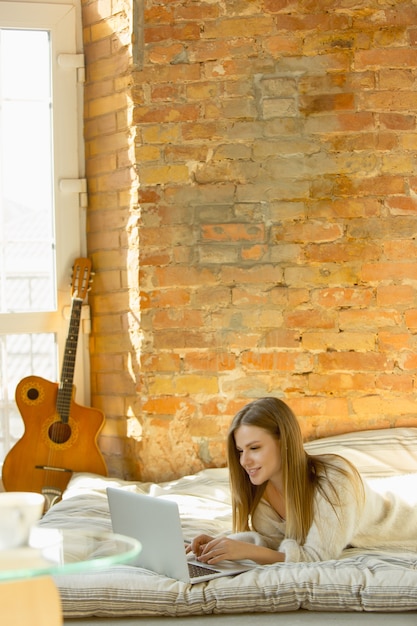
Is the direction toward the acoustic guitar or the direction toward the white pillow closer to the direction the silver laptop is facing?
the white pillow

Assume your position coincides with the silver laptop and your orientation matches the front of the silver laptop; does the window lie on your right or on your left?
on your left

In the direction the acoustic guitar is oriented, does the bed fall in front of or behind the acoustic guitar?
in front

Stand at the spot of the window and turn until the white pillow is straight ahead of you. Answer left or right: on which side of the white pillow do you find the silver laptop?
right

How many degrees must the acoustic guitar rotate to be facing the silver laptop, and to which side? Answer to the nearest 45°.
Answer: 0° — it already faces it

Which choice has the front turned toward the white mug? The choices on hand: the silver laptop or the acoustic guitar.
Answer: the acoustic guitar

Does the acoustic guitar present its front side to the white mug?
yes

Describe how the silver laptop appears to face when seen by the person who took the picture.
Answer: facing away from the viewer and to the right of the viewer

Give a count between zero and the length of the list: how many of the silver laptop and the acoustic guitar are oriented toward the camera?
1

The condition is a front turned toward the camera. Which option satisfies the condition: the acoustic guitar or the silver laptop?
the acoustic guitar

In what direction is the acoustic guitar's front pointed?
toward the camera
